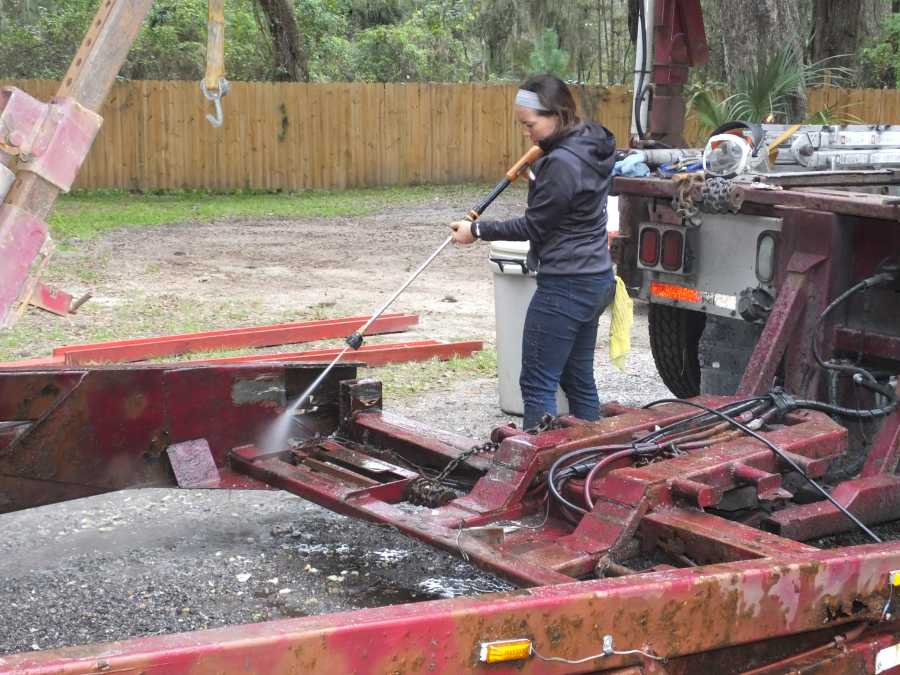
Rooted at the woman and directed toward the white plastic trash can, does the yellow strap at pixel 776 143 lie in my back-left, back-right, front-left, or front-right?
front-right

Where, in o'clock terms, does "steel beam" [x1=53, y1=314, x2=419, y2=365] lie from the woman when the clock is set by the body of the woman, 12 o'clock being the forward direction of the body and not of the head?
The steel beam is roughly at 2 o'clock from the woman.

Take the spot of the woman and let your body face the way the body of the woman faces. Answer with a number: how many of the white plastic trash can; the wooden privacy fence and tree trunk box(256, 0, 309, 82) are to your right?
3

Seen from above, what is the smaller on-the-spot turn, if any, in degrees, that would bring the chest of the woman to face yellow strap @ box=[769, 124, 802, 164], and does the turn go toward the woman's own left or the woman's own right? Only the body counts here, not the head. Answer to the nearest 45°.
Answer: approximately 135° to the woman's own right

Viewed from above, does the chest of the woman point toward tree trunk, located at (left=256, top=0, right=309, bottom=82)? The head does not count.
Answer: no

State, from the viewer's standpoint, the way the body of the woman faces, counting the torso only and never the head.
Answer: to the viewer's left

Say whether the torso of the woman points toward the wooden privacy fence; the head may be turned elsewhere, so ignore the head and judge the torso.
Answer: no

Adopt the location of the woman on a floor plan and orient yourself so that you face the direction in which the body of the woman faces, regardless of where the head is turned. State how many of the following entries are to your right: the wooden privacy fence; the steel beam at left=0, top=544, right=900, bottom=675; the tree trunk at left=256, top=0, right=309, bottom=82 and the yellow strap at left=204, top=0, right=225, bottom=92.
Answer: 2

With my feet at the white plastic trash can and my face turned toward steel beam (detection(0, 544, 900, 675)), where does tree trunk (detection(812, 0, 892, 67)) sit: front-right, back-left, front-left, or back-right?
back-left

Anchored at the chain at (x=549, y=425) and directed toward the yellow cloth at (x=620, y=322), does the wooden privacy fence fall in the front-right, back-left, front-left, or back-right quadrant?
front-left
